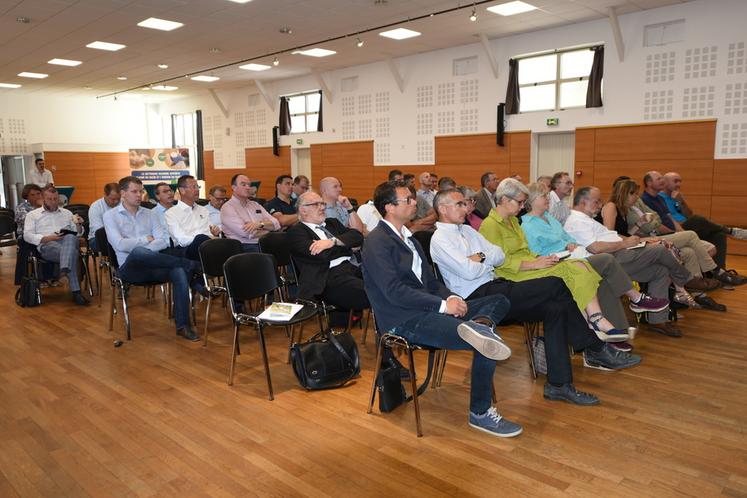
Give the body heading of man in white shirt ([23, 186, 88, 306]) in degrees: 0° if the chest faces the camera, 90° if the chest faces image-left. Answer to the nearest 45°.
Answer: approximately 315°

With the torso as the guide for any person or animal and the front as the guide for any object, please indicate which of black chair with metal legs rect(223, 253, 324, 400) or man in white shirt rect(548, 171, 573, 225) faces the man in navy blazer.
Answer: the black chair with metal legs

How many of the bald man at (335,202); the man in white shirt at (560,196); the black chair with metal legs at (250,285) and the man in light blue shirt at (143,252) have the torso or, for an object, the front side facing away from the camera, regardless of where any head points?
0

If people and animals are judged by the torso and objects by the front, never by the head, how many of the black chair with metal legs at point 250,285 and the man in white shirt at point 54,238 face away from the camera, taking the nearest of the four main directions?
0

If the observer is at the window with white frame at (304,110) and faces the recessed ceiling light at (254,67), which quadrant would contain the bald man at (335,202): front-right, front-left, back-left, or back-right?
front-left
